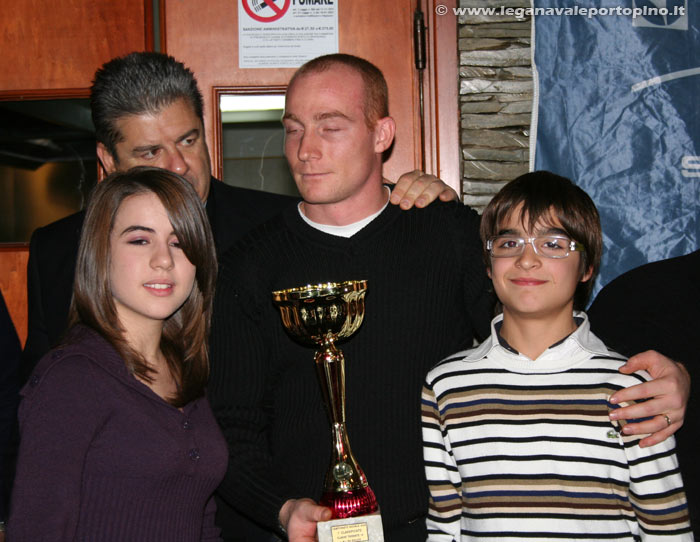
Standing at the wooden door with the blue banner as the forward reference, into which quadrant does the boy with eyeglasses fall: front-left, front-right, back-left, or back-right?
front-right

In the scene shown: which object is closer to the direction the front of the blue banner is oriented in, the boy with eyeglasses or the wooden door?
the boy with eyeglasses

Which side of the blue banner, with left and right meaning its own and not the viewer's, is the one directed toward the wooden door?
right

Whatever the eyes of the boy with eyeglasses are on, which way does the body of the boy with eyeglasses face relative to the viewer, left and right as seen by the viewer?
facing the viewer

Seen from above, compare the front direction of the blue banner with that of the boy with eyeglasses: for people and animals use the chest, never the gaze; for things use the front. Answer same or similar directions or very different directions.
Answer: same or similar directions

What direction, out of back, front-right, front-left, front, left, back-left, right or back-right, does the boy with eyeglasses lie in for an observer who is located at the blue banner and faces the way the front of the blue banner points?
front

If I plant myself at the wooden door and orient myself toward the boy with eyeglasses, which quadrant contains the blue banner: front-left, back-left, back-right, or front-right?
front-left

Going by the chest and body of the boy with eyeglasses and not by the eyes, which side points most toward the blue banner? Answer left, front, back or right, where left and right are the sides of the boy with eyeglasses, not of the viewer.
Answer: back

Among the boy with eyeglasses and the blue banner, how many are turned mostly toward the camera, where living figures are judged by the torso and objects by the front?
2

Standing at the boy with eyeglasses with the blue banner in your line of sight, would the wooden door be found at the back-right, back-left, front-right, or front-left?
front-left

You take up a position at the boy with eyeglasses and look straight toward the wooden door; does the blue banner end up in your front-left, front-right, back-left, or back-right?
front-right

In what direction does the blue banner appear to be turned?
toward the camera
